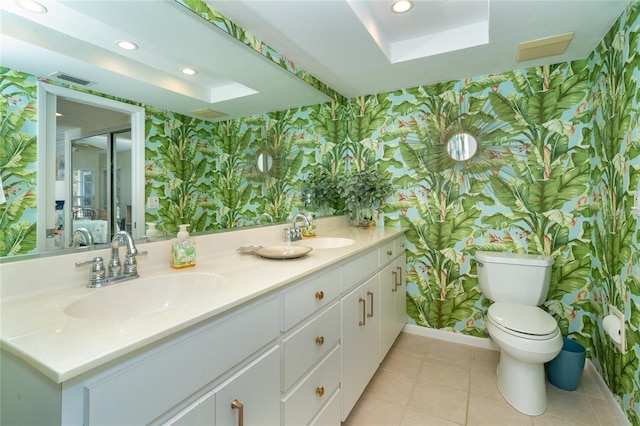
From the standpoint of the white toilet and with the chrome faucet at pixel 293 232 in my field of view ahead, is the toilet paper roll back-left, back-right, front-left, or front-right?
back-left

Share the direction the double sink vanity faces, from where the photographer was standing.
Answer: facing the viewer and to the right of the viewer

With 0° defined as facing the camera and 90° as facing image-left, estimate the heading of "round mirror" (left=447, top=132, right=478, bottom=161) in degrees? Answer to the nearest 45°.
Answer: approximately 0°

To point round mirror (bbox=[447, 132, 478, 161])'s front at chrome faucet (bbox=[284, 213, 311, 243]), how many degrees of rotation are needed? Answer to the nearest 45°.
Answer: approximately 45° to its right

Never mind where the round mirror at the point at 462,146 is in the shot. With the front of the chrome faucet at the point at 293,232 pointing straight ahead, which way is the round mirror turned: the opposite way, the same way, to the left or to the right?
to the right

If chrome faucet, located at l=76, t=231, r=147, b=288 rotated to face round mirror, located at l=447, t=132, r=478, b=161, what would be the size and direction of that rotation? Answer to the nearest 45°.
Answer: approximately 45° to its left

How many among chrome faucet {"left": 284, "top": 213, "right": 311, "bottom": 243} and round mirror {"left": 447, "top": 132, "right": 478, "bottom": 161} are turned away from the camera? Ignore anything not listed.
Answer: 0

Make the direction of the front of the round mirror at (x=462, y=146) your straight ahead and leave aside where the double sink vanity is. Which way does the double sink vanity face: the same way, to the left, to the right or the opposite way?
to the left
